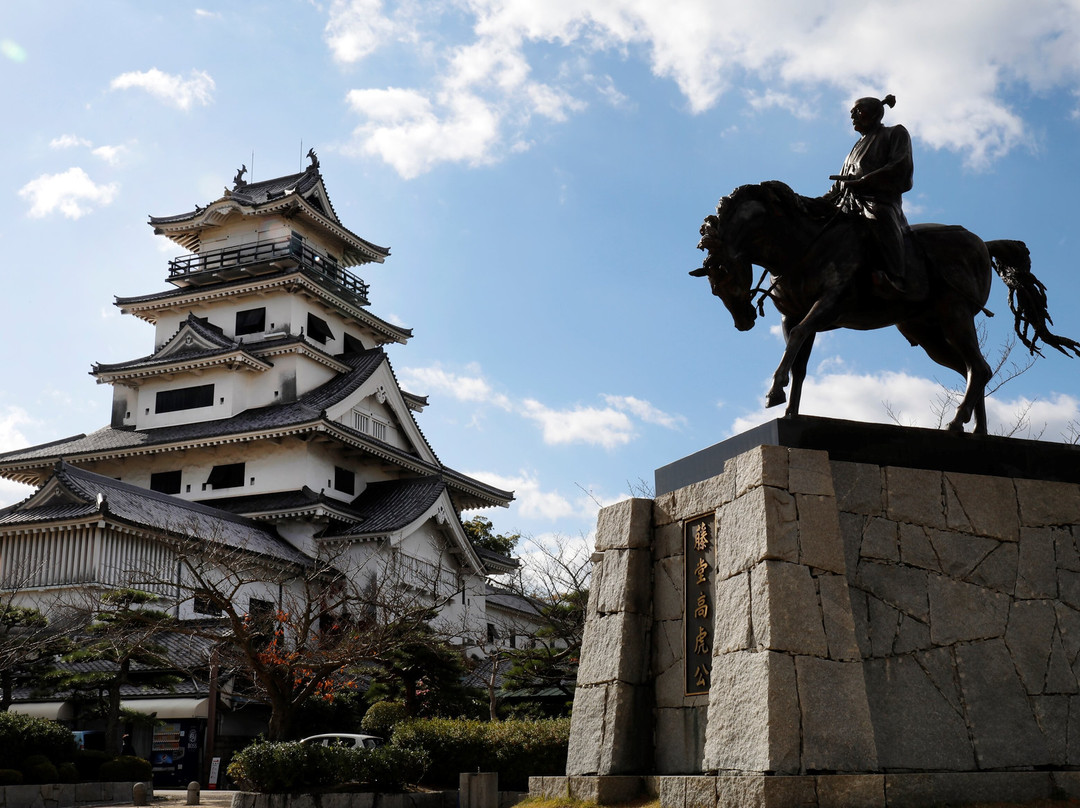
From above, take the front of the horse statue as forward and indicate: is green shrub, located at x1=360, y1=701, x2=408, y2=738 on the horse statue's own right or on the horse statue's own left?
on the horse statue's own right

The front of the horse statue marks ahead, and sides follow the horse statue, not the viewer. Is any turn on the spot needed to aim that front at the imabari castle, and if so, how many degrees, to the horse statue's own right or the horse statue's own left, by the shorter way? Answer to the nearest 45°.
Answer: approximately 45° to the horse statue's own right

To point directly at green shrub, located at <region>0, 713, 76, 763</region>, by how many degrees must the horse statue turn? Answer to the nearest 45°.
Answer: approximately 45° to its right

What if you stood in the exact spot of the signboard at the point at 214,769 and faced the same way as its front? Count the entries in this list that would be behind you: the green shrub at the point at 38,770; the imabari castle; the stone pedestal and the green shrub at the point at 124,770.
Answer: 1

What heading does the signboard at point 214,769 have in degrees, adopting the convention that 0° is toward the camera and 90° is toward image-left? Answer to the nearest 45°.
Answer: approximately 0°

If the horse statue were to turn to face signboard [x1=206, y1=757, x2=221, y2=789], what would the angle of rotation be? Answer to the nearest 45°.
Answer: approximately 45° to its right

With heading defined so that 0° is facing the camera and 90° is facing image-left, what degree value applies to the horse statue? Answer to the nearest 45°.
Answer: approximately 90°
